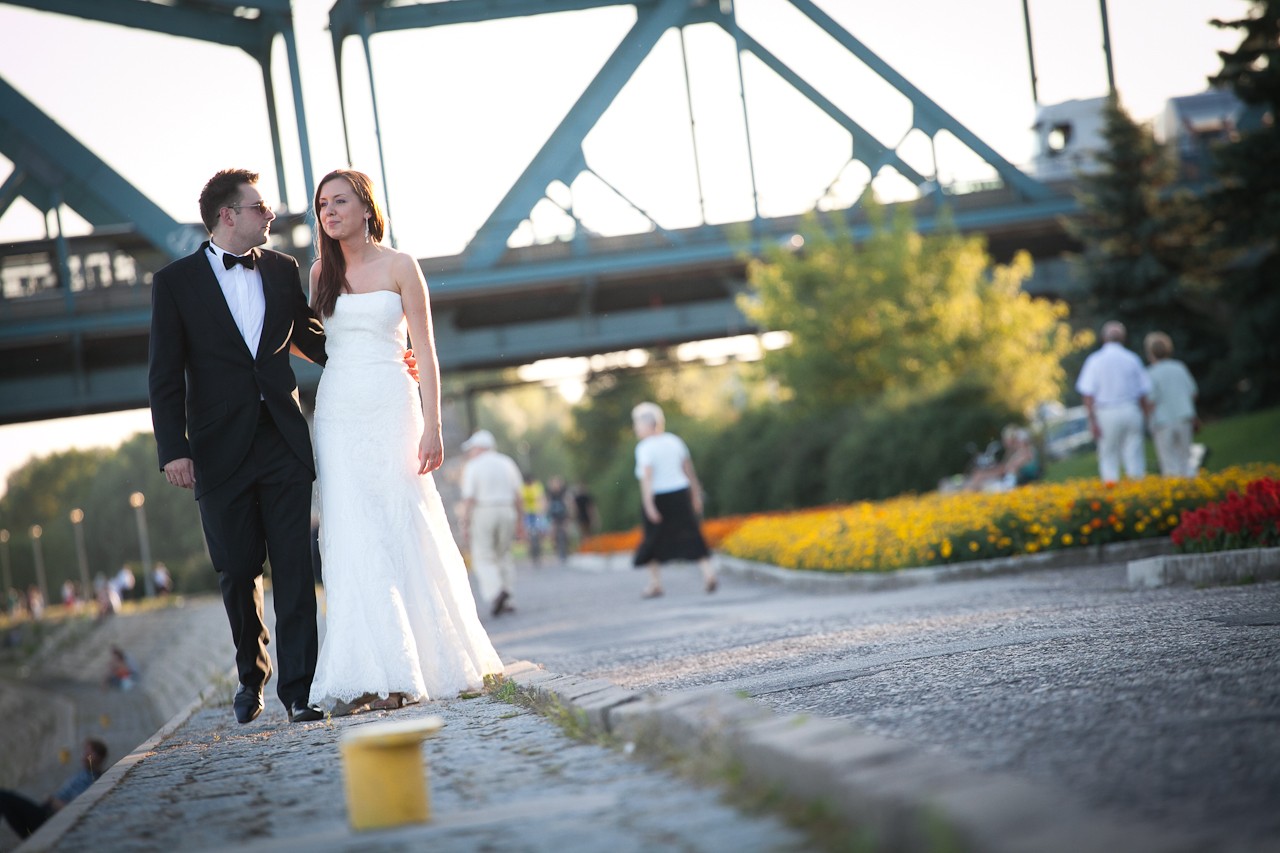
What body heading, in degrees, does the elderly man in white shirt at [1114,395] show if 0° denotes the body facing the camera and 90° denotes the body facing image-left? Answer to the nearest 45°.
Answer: approximately 180°

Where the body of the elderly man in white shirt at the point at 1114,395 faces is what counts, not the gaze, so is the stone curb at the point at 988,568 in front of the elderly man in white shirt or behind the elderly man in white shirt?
behind

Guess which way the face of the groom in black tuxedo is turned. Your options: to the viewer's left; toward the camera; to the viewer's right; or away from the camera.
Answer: to the viewer's right

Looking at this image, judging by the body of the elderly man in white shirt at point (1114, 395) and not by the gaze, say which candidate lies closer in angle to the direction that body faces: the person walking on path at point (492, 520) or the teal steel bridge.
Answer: the teal steel bridge

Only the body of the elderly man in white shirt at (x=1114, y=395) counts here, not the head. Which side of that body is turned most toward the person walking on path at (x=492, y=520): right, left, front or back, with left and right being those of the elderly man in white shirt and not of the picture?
left

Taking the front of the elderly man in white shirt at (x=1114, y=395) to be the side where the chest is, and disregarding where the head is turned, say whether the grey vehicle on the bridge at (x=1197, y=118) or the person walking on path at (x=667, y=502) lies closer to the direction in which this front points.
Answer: the grey vehicle on the bridge

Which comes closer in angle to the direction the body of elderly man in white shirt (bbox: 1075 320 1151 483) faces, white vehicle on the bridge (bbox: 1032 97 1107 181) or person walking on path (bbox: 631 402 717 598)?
the white vehicle on the bridge

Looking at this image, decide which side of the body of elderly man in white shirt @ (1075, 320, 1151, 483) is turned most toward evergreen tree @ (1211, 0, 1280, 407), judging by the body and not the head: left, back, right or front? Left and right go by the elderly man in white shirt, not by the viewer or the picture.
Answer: front

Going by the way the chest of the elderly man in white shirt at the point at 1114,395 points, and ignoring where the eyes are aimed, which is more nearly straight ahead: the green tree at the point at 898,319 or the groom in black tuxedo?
the green tree

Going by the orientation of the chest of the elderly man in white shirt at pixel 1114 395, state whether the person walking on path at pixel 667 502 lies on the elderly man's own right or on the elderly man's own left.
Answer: on the elderly man's own left

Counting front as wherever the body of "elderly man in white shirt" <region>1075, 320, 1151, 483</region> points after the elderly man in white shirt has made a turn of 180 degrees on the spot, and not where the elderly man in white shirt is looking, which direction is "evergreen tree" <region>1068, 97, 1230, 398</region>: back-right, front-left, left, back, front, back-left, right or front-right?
back

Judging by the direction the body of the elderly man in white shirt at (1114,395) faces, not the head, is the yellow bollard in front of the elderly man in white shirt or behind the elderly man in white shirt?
behind

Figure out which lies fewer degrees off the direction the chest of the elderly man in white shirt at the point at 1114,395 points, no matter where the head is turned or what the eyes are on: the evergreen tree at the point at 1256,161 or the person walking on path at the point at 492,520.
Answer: the evergreen tree

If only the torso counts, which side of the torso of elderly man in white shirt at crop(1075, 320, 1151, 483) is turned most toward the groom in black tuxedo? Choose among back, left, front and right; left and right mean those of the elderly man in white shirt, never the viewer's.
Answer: back

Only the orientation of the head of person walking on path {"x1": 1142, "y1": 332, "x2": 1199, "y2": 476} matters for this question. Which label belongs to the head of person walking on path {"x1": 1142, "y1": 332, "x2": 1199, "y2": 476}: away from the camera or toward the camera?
away from the camera

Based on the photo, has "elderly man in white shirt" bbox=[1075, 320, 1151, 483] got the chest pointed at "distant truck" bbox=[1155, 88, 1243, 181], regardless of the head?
yes

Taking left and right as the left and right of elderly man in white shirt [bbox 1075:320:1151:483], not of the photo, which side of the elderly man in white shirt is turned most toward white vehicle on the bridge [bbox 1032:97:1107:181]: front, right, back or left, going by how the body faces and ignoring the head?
front

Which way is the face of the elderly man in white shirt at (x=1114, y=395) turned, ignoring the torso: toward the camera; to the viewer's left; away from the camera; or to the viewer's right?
away from the camera

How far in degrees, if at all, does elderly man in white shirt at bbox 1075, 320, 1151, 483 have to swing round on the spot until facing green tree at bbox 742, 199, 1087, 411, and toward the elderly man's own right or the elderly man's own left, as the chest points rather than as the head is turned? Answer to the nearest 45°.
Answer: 0° — they already face it
